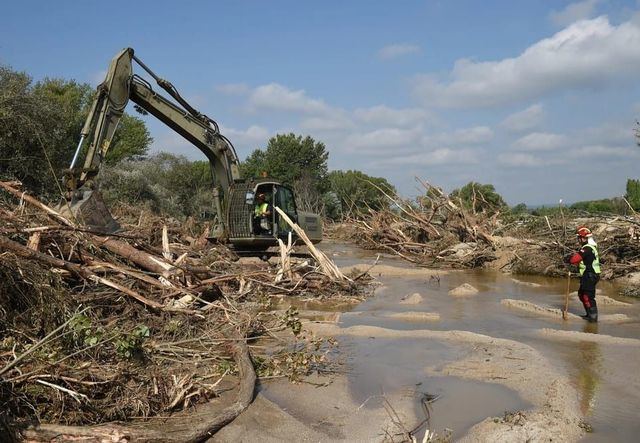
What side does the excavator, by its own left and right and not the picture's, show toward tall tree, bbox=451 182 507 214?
back

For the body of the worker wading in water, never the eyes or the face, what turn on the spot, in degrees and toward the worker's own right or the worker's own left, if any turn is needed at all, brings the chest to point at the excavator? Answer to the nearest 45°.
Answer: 0° — they already face it

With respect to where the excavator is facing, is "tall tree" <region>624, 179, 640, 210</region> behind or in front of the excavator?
behind

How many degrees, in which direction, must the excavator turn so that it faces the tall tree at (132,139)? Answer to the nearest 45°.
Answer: approximately 135° to its right

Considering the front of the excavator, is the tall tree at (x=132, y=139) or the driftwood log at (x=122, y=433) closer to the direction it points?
the driftwood log

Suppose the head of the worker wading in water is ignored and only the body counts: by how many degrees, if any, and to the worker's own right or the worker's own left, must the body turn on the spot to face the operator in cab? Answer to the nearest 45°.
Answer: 0° — they already face them

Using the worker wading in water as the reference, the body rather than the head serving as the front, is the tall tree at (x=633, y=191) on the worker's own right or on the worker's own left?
on the worker's own right

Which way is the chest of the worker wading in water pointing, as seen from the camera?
to the viewer's left
